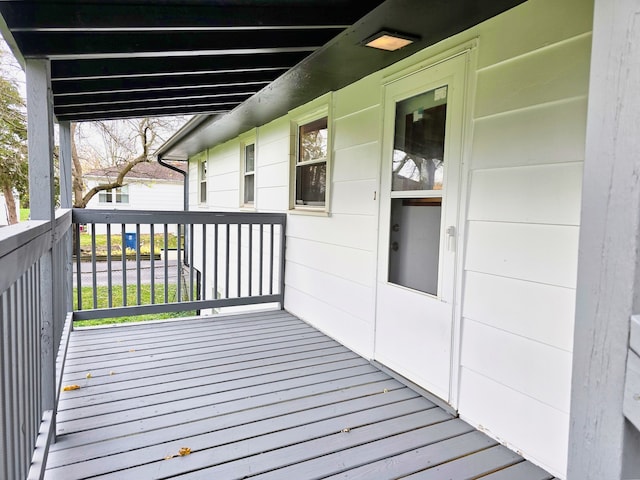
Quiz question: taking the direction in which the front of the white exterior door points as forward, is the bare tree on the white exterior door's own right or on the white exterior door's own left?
on the white exterior door's own right

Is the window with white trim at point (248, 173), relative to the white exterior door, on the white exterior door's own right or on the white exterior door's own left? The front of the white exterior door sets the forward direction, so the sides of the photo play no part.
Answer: on the white exterior door's own right

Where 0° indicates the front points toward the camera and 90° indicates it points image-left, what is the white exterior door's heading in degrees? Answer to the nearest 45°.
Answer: approximately 45°

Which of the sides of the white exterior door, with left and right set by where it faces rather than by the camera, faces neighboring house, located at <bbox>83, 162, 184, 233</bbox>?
right

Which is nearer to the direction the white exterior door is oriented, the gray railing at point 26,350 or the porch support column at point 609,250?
the gray railing

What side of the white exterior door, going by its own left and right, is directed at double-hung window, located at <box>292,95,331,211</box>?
right

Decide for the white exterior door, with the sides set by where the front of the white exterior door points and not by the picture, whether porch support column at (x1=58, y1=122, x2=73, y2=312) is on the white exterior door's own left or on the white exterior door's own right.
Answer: on the white exterior door's own right

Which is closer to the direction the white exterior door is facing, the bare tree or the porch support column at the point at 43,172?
the porch support column

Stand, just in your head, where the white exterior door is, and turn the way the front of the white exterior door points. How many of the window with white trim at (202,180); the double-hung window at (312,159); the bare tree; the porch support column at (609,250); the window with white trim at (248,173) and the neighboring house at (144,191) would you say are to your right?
5

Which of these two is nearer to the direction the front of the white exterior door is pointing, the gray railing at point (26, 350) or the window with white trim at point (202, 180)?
the gray railing

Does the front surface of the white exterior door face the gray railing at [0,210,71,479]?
yes
